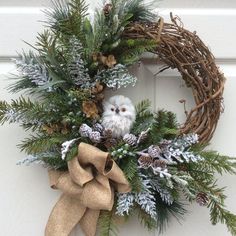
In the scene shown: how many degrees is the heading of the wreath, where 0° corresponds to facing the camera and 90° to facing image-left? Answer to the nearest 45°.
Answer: approximately 0°
